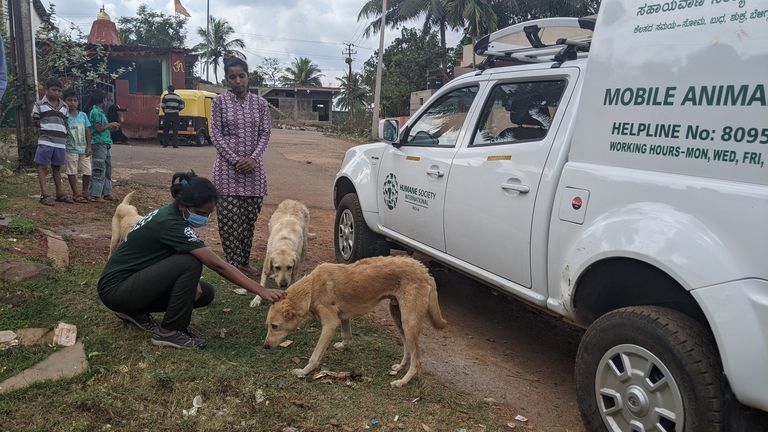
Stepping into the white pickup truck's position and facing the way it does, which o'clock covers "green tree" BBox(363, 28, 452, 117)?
The green tree is roughly at 1 o'clock from the white pickup truck.

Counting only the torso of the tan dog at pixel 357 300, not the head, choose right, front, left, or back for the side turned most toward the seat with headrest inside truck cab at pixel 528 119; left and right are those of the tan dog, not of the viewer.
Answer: back

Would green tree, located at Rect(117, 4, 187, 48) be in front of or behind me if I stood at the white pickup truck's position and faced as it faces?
in front

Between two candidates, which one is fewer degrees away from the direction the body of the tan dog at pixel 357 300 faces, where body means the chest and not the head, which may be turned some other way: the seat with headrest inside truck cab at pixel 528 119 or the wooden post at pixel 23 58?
the wooden post

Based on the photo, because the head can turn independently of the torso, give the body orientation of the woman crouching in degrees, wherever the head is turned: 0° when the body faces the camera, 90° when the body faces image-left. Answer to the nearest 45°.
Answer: approximately 270°

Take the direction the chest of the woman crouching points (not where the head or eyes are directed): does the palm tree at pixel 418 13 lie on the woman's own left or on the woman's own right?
on the woman's own left

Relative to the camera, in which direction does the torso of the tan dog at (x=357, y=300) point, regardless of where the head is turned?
to the viewer's left

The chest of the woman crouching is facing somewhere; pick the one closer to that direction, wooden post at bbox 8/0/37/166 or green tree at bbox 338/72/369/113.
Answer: the green tree

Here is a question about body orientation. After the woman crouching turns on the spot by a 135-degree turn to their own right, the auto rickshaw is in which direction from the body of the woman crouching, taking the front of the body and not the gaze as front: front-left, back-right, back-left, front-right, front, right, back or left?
back-right

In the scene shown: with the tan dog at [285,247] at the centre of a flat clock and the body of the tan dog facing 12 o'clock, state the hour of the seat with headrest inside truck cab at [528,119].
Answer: The seat with headrest inside truck cab is roughly at 10 o'clock from the tan dog.

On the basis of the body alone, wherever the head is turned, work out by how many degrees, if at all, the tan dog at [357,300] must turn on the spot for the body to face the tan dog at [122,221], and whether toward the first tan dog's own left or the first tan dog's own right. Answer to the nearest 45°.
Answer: approximately 45° to the first tan dog's own right

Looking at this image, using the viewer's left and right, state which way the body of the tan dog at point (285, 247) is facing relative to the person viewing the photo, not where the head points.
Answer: facing the viewer

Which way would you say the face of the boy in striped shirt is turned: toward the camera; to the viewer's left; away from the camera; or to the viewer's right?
toward the camera

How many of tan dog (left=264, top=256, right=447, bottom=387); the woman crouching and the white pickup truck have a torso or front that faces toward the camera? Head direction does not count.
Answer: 0

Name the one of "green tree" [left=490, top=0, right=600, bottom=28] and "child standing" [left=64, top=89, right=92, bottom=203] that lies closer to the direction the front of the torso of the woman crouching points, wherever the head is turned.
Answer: the green tree

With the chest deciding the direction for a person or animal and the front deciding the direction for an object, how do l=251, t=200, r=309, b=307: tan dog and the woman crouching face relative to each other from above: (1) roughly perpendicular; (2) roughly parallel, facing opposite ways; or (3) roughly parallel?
roughly perpendicular

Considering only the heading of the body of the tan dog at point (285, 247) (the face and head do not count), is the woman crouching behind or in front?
in front
